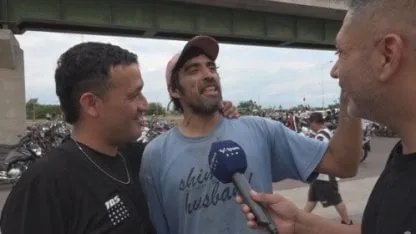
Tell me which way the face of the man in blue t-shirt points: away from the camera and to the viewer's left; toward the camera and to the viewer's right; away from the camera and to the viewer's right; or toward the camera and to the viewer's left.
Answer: toward the camera and to the viewer's right

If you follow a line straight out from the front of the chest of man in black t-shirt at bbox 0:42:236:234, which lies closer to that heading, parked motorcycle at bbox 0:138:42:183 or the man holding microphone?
the man holding microphone

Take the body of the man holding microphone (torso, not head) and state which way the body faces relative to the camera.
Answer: to the viewer's left

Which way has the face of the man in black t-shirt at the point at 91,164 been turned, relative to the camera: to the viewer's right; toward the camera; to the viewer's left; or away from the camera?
to the viewer's right

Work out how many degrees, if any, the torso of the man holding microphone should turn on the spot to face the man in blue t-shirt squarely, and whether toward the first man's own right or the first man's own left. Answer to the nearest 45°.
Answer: approximately 45° to the first man's own right

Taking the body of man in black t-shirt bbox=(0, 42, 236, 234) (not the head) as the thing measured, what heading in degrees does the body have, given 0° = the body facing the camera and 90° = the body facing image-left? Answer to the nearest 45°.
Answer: approximately 315°

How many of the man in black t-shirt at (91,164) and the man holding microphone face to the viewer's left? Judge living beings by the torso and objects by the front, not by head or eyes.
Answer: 1

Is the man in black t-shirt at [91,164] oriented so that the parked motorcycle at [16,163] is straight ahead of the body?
no

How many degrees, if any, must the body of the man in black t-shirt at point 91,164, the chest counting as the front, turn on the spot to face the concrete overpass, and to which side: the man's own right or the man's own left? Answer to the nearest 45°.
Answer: approximately 135° to the man's own left

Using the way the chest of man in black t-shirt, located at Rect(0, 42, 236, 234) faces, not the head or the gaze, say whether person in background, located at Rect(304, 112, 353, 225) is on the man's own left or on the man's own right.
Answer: on the man's own left

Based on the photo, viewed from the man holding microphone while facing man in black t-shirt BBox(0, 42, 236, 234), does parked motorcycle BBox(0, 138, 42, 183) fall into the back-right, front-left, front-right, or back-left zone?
front-right

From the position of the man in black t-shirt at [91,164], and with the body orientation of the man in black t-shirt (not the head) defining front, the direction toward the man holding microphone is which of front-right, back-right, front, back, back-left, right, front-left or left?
front

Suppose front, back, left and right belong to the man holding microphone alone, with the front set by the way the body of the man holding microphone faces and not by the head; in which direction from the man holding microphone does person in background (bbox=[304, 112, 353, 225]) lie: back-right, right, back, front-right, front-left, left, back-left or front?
right
